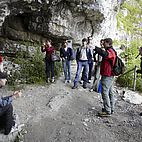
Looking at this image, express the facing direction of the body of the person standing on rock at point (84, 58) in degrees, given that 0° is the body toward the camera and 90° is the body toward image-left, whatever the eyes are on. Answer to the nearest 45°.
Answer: approximately 0°

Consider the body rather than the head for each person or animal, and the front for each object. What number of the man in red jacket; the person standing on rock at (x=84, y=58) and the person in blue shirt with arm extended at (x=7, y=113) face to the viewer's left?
1

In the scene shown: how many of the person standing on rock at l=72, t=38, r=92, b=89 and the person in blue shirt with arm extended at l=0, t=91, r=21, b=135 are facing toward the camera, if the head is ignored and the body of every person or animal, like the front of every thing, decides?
1

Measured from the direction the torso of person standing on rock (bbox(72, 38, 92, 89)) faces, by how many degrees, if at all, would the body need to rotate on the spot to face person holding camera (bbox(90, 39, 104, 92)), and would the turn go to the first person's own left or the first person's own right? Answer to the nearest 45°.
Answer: approximately 45° to the first person's own left

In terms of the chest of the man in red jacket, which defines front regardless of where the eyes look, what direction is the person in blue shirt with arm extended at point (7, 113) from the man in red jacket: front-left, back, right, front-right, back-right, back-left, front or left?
front-left

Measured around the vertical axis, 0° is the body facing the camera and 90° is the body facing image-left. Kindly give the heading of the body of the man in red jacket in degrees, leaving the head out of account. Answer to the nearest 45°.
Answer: approximately 90°

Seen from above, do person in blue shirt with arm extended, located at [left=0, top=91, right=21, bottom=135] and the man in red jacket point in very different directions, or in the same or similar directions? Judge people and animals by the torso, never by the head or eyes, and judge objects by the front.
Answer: very different directions

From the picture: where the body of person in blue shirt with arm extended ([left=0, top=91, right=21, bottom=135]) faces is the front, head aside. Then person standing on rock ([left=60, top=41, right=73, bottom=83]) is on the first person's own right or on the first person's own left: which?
on the first person's own left

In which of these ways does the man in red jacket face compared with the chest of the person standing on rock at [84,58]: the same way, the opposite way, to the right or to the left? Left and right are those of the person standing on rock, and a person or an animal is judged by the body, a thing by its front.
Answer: to the right

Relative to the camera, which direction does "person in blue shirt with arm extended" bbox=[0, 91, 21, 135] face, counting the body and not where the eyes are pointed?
to the viewer's right
